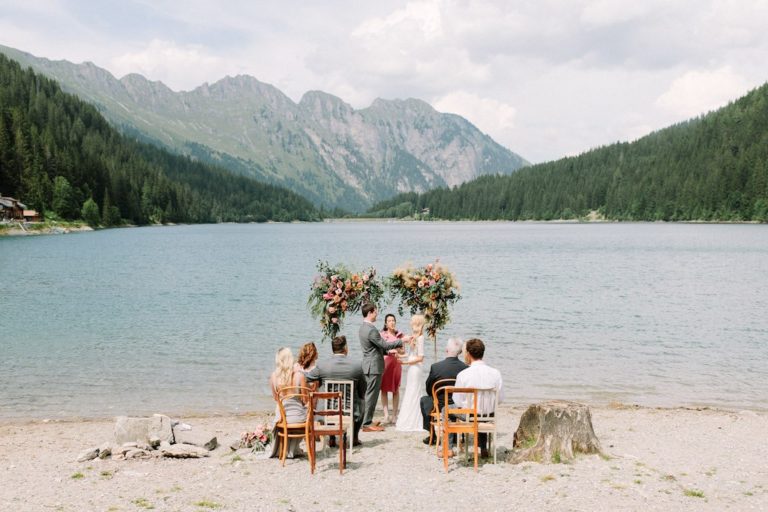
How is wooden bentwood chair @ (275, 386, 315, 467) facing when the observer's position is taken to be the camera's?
facing away from the viewer

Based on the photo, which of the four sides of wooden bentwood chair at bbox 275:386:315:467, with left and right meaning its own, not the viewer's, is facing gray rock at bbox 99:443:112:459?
left

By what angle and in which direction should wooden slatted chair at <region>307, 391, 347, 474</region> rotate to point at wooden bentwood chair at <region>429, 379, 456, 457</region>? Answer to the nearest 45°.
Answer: approximately 90° to its right

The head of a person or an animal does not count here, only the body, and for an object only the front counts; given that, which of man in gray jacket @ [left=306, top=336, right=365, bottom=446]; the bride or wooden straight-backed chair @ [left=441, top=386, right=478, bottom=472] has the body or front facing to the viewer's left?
the bride

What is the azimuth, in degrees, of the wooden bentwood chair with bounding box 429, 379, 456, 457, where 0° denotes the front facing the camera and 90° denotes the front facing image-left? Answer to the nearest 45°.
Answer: approximately 135°

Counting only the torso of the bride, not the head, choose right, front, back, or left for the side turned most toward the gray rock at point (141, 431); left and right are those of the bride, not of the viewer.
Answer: front

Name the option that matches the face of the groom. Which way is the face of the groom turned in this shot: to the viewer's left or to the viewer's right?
to the viewer's right

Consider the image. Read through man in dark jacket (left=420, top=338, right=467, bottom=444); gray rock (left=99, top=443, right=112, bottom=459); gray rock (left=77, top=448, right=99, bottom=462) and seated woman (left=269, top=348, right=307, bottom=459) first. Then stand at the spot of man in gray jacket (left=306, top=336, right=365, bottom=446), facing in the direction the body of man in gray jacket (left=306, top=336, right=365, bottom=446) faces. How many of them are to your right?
1

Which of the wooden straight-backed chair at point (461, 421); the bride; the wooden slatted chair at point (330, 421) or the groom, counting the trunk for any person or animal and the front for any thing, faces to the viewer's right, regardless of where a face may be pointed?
the groom

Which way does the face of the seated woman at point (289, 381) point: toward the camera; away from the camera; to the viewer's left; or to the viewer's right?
away from the camera

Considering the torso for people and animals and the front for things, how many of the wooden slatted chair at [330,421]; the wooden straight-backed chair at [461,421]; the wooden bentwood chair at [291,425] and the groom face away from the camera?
3

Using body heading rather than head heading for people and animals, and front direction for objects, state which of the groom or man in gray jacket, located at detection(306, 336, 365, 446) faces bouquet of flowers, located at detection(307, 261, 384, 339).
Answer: the man in gray jacket

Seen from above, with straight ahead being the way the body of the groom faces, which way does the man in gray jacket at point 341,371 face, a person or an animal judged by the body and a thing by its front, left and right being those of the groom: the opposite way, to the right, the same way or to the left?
to the left

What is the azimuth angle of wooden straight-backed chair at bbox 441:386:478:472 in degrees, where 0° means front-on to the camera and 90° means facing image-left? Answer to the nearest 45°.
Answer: approximately 180°

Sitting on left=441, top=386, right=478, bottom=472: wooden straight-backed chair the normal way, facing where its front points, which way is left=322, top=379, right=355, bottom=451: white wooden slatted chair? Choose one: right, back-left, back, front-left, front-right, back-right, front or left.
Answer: left

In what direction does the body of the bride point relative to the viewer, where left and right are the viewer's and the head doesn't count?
facing to the left of the viewer

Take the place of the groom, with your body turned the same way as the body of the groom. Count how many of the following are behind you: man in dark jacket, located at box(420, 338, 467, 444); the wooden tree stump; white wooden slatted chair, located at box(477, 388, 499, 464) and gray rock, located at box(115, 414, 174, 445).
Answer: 1

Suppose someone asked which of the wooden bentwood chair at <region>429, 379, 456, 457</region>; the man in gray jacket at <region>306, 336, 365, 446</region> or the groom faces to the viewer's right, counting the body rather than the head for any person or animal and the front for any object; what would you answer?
the groom

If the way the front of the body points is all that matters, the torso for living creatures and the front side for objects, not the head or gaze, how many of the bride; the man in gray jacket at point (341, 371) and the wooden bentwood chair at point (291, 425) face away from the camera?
2
